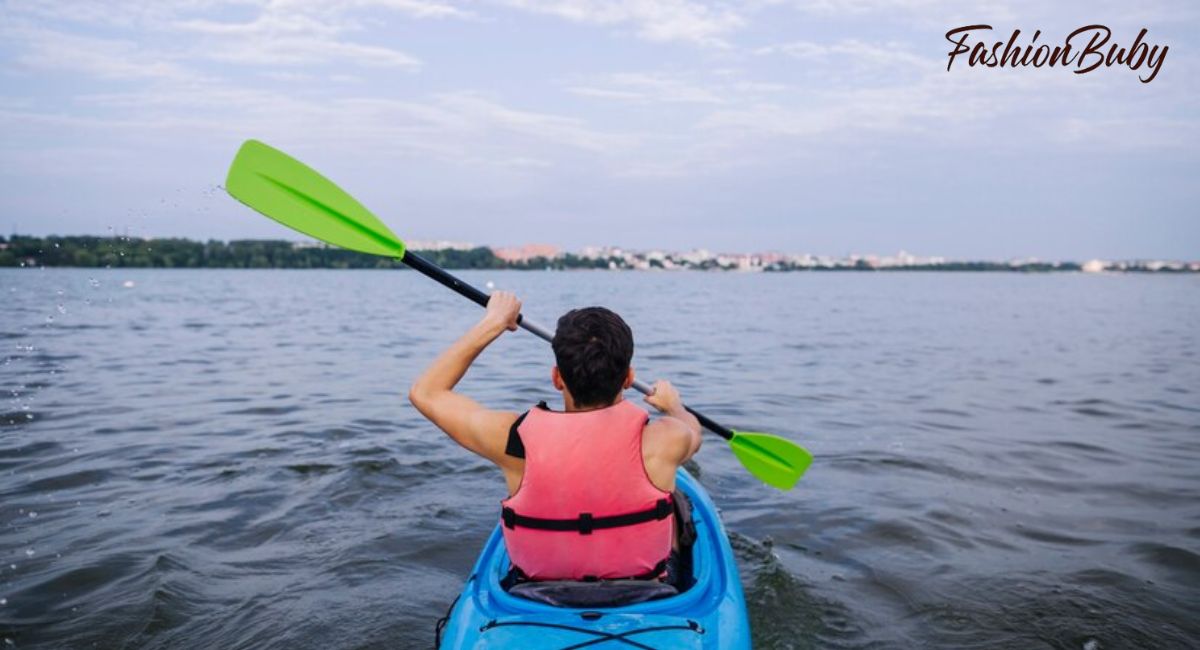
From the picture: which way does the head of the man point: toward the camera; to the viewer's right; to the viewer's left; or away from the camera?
away from the camera

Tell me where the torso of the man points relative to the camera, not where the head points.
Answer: away from the camera

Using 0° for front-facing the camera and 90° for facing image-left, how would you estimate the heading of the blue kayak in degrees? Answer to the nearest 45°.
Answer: approximately 180°
